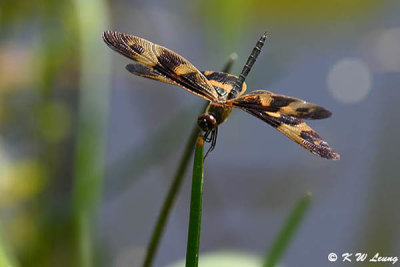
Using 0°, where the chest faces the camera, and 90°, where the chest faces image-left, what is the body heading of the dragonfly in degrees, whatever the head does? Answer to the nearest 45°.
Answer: approximately 45°
